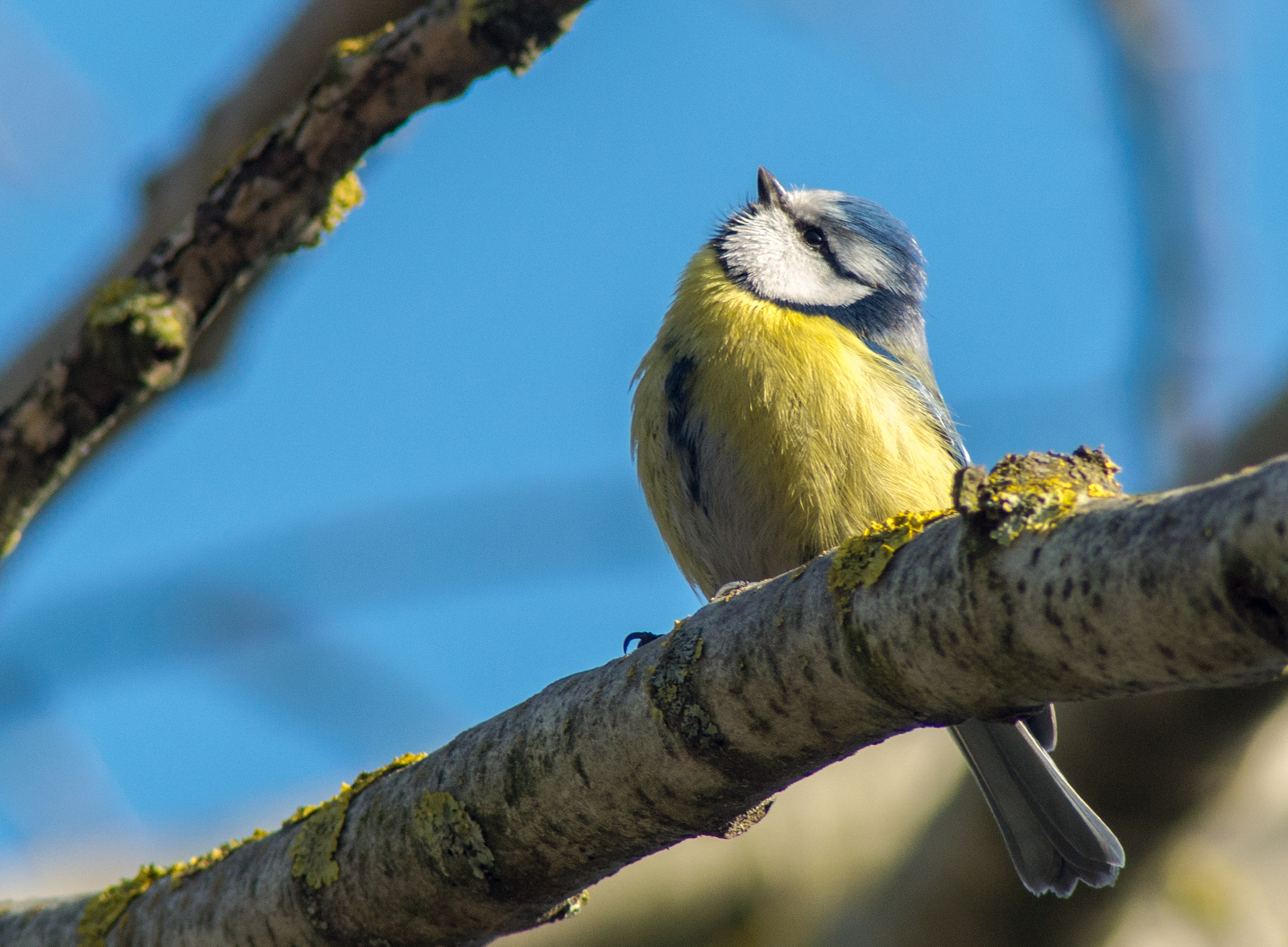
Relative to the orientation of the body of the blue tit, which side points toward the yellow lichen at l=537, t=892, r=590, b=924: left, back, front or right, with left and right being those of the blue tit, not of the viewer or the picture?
front

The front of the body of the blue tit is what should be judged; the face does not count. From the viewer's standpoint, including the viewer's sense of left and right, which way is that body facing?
facing the viewer and to the left of the viewer
